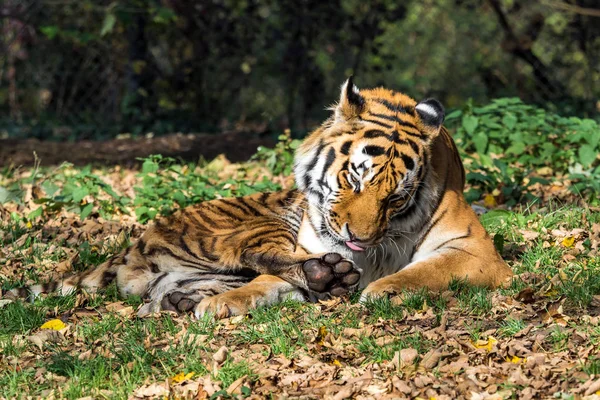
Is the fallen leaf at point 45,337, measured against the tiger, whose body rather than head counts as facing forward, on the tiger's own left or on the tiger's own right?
on the tiger's own right

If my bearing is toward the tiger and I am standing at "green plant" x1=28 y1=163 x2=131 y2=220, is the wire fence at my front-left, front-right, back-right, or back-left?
back-left

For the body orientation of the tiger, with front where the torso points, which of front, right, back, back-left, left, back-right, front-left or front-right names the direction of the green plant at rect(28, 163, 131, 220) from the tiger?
back

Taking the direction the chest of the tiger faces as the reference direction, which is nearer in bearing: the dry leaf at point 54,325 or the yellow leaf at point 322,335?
the yellow leaf

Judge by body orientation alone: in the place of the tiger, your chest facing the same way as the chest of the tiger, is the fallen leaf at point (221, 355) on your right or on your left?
on your right

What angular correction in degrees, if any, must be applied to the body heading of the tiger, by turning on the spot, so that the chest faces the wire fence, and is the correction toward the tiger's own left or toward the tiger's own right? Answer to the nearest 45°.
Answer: approximately 135° to the tiger's own left

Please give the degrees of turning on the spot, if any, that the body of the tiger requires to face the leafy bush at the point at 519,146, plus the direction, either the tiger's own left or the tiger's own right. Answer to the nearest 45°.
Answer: approximately 90° to the tiger's own left

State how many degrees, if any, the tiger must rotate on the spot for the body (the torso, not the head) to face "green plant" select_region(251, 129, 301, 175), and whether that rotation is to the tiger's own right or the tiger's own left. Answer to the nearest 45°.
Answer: approximately 135° to the tiger's own left

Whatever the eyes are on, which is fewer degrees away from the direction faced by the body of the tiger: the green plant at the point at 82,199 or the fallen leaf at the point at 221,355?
the fallen leaf

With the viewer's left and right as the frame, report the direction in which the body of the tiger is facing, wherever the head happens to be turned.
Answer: facing the viewer and to the right of the viewer

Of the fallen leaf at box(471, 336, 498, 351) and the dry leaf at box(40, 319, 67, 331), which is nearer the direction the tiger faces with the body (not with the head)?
the fallen leaf

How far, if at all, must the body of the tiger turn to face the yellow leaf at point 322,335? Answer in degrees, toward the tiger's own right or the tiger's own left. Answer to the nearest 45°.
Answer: approximately 45° to the tiger's own right

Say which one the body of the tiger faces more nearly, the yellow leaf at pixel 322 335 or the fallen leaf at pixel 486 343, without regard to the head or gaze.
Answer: the fallen leaf

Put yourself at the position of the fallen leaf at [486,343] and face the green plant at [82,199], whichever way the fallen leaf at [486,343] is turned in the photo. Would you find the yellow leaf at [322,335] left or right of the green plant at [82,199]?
left

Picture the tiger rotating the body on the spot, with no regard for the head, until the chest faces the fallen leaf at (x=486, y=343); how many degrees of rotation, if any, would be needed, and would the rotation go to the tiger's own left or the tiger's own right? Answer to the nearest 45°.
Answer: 0° — it already faces it
